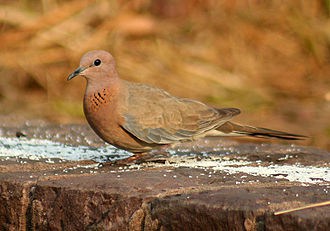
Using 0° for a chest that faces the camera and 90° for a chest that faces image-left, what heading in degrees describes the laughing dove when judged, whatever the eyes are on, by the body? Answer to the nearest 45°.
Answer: approximately 90°
